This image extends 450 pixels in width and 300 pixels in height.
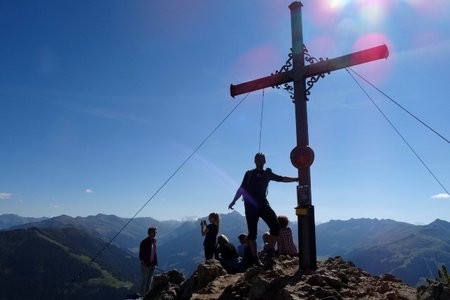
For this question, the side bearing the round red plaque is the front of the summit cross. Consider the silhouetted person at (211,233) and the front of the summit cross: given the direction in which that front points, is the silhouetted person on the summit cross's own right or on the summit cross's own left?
on the summit cross's own right

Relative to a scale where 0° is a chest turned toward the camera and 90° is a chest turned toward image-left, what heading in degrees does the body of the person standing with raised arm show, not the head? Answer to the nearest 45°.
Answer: approximately 0°
